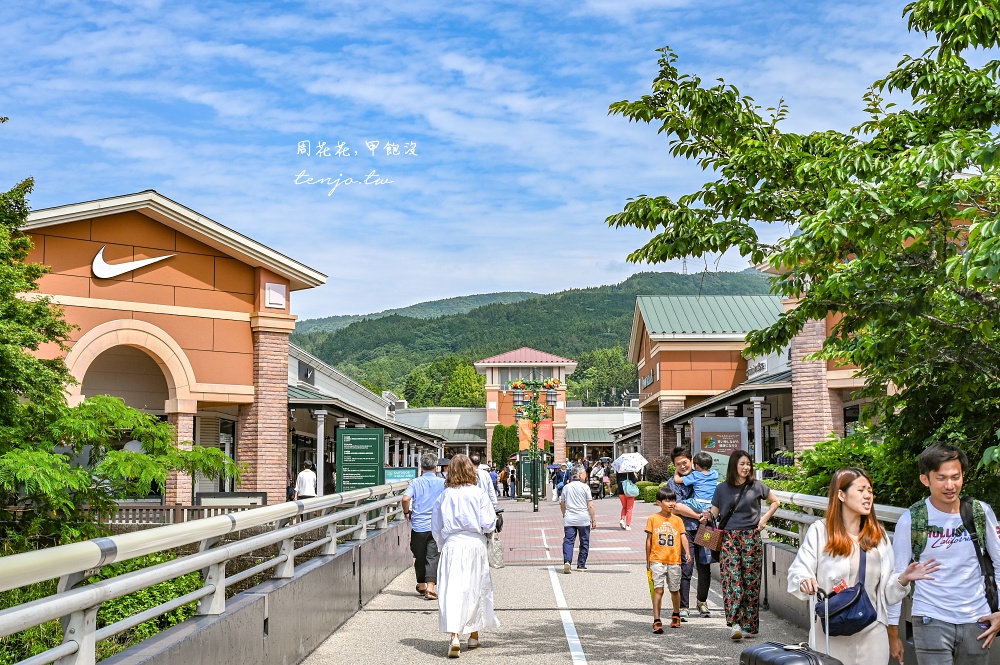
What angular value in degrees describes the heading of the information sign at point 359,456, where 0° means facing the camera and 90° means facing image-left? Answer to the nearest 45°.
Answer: approximately 0°

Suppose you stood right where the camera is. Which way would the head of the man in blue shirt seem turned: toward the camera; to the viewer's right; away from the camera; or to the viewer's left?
away from the camera

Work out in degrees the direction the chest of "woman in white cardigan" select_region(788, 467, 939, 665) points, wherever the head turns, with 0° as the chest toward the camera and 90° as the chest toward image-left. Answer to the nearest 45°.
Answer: approximately 315°

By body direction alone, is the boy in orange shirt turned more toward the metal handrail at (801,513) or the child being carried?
the metal handrail

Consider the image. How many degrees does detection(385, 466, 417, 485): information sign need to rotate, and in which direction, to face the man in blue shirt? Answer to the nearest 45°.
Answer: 0° — it already faces them

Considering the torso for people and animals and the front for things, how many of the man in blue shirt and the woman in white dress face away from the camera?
2

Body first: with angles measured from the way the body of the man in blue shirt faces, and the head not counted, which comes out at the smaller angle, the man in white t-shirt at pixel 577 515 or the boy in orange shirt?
the man in white t-shirt

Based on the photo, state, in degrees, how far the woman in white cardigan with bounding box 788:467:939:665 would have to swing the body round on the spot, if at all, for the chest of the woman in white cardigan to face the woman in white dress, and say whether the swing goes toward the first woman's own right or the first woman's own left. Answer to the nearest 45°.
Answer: approximately 180°

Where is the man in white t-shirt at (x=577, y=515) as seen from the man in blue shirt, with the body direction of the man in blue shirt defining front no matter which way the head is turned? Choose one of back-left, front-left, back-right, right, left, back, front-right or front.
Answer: front-right

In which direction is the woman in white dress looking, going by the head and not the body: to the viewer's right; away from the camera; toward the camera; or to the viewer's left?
away from the camera

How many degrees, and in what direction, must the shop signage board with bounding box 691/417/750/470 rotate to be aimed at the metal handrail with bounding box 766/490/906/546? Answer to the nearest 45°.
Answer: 0° — it already faces it

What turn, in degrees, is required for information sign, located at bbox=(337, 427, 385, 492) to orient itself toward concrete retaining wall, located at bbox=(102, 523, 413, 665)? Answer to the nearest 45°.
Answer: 0° — it already faces it

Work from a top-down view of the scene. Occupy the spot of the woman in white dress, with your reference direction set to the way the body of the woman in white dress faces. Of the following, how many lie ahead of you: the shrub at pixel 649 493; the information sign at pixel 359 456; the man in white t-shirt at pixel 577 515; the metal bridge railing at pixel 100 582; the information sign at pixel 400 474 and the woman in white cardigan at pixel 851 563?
4
